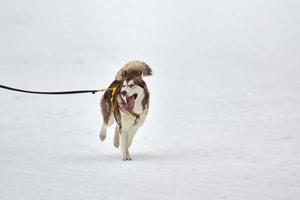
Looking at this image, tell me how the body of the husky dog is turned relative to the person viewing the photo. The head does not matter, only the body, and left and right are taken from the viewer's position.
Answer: facing the viewer and to the right of the viewer
